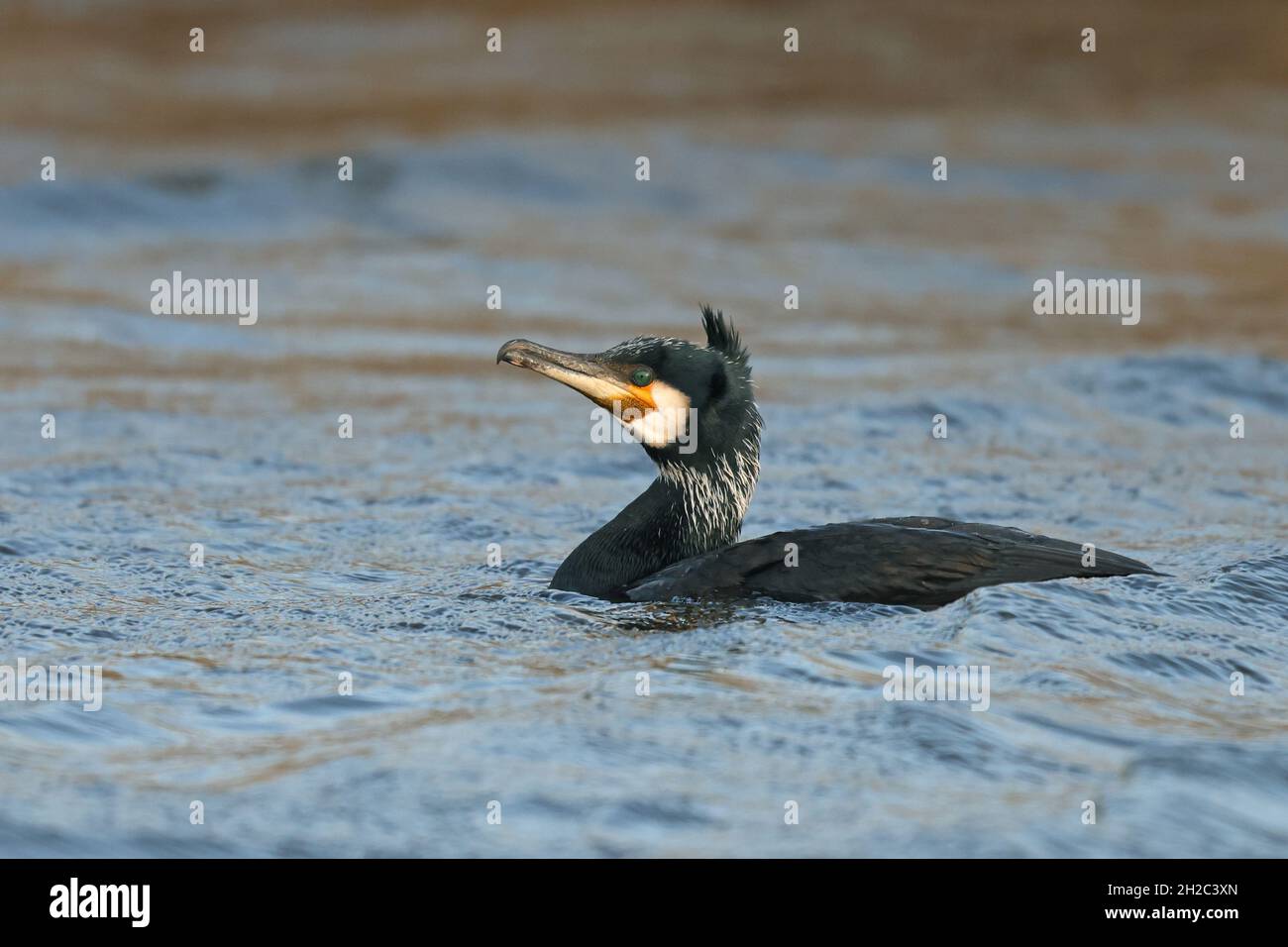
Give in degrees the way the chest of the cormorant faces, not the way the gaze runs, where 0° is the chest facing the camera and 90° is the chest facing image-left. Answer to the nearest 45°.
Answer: approximately 90°
